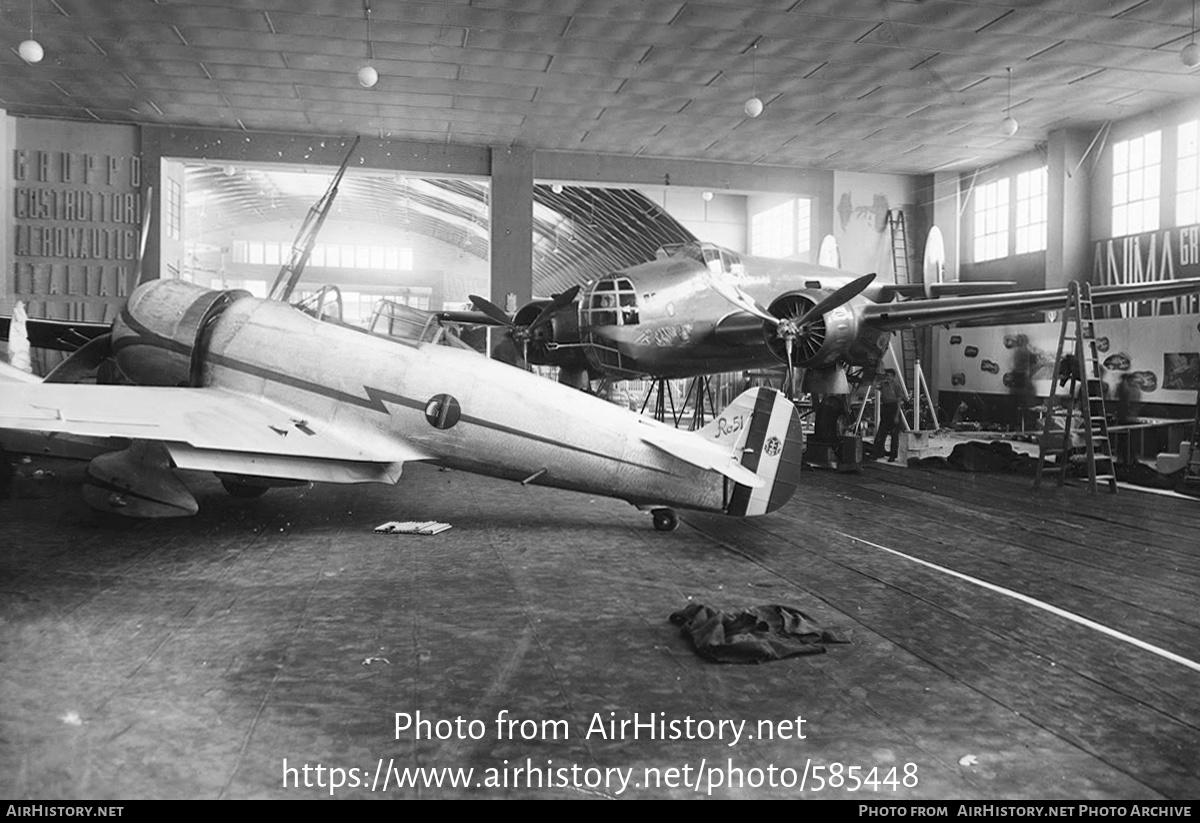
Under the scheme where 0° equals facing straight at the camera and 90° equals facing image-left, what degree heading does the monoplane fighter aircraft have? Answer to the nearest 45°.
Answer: approximately 135°

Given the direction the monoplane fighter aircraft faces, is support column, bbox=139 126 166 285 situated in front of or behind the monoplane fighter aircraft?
in front

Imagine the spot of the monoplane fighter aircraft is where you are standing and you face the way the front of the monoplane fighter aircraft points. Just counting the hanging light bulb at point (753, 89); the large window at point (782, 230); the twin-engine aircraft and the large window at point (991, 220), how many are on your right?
4

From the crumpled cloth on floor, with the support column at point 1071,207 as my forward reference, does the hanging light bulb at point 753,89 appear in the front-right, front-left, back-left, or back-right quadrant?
front-left

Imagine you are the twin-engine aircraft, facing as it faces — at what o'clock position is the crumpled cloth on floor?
The crumpled cloth on floor is roughly at 10 o'clock from the twin-engine aircraft.

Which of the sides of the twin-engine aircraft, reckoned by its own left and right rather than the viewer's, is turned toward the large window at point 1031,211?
back

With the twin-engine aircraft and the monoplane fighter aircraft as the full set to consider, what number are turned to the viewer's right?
0

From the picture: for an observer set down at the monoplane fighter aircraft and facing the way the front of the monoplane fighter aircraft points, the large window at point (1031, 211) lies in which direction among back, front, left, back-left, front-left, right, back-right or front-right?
right

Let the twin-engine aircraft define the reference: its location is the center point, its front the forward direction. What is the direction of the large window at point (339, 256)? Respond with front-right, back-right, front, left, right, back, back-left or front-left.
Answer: right

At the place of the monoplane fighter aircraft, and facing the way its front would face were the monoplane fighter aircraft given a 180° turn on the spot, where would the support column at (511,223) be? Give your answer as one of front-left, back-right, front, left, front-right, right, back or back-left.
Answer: back-left

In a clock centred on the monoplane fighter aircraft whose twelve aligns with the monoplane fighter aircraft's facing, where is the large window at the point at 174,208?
The large window is roughly at 1 o'clock from the monoplane fighter aircraft.

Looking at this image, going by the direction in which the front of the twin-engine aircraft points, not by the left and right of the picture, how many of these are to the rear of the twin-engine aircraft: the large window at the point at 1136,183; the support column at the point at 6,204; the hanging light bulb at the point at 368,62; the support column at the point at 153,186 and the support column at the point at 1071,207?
2

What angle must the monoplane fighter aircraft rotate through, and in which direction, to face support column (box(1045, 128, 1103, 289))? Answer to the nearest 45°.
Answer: approximately 90° to its right

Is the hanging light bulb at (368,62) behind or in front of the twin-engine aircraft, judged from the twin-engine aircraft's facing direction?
in front

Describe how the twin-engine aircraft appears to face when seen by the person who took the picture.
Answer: facing the viewer and to the left of the viewer

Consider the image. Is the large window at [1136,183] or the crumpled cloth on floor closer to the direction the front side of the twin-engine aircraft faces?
the crumpled cloth on floor

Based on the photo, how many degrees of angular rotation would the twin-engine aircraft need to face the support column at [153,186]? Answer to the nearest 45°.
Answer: approximately 45° to its right

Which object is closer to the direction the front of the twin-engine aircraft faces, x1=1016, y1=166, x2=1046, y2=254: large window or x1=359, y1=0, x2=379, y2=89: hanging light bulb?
the hanging light bulb

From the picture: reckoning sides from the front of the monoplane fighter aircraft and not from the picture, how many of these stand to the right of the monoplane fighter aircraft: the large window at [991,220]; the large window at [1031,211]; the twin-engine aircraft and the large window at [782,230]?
4

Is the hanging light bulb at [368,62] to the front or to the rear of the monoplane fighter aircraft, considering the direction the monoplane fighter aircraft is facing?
to the front
